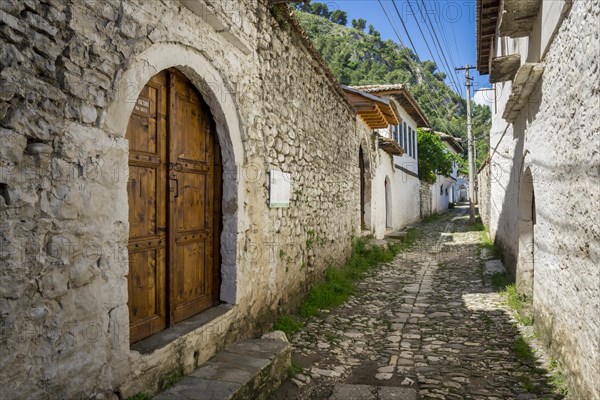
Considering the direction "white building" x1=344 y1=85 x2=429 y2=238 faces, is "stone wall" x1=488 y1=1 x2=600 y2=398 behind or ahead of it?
ahead

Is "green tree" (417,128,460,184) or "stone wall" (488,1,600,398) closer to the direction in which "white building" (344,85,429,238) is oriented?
the stone wall

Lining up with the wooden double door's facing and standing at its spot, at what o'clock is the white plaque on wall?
The white plaque on wall is roughly at 9 o'clock from the wooden double door.

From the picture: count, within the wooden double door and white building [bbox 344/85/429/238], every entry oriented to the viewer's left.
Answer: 0

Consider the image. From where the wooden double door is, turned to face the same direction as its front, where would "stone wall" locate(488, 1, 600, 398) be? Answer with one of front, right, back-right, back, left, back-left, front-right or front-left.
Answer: front-left

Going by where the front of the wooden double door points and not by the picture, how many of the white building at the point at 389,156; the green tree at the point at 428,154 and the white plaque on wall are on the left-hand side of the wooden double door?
3

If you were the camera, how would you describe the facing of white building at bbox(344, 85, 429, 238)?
facing the viewer and to the right of the viewer

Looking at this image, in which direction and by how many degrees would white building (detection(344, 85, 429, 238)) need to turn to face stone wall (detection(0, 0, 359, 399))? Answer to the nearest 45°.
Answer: approximately 45° to its right

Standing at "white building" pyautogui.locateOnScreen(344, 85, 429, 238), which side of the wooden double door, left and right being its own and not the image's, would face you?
left

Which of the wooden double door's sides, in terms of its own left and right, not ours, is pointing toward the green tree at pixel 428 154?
left
